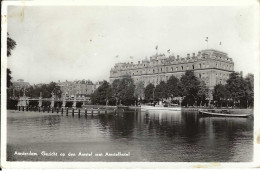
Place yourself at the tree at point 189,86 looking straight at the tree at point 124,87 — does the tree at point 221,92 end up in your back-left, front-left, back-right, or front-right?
back-left

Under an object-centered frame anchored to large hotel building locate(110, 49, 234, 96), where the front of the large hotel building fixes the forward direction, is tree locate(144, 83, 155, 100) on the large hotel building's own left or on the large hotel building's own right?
on the large hotel building's own right

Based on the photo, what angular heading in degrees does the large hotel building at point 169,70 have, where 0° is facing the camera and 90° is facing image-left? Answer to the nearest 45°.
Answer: approximately 45°
